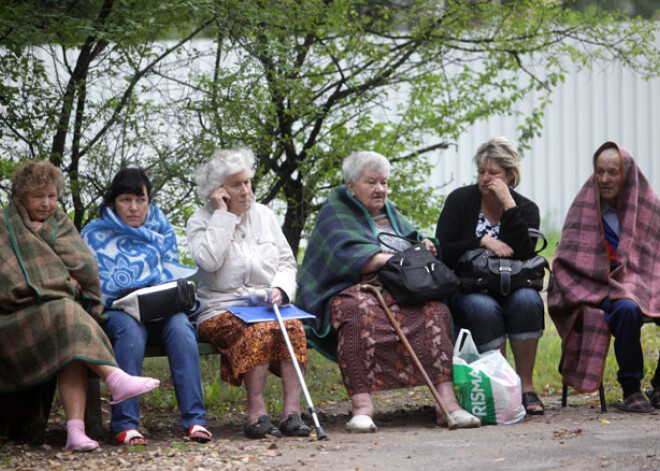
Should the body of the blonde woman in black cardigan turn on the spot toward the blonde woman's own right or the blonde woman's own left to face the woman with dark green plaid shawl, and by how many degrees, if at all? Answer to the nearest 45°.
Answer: approximately 45° to the blonde woman's own right

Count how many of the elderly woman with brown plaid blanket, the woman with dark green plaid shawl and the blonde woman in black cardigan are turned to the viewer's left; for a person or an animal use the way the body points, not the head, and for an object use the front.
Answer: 0

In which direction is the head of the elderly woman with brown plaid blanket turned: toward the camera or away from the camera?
toward the camera

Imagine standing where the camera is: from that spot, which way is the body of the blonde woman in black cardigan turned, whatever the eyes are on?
toward the camera

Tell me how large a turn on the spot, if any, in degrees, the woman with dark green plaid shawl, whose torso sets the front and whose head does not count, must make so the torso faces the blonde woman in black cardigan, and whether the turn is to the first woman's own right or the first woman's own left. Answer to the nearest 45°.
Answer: approximately 45° to the first woman's own left

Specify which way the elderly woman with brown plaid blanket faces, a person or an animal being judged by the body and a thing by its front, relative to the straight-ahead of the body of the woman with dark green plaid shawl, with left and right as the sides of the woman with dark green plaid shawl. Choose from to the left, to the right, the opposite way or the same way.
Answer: the same way

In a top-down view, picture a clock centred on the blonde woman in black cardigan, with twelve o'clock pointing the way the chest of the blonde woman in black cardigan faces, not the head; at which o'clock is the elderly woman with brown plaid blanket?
The elderly woman with brown plaid blanket is roughly at 2 o'clock from the blonde woman in black cardigan.

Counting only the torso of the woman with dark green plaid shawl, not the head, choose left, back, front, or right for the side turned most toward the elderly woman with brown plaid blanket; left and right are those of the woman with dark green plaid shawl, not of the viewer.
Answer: right

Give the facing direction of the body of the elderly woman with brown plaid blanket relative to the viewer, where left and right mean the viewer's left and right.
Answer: facing the viewer and to the right of the viewer

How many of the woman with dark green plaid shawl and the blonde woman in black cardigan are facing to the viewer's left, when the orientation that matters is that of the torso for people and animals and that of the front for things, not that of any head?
0

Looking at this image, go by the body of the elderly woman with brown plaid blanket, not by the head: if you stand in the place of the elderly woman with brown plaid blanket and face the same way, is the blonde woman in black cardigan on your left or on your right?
on your left

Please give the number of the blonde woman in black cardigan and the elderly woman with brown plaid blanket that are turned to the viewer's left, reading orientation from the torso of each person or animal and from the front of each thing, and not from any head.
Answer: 0

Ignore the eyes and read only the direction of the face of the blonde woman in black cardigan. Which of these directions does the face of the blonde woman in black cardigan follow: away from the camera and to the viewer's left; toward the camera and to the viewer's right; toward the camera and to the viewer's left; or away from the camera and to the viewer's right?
toward the camera and to the viewer's left
